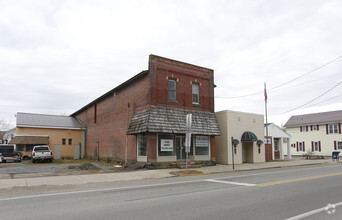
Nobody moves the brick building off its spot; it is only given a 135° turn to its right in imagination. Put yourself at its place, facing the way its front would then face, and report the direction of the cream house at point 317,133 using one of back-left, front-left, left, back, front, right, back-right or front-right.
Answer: back-right

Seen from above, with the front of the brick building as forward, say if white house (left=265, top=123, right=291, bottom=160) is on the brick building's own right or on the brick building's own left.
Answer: on the brick building's own left

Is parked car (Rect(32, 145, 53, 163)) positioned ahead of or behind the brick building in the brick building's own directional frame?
behind

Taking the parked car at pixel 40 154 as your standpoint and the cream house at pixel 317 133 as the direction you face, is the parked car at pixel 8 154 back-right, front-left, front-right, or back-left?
back-left

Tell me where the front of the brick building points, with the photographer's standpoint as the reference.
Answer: facing the viewer and to the right of the viewer

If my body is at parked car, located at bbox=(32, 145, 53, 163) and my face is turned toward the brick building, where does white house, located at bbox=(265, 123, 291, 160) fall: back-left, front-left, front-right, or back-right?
front-left

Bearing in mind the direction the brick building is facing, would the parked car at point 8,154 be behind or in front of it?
behind

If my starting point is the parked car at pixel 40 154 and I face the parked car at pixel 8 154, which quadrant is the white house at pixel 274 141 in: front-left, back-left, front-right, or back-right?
back-right
